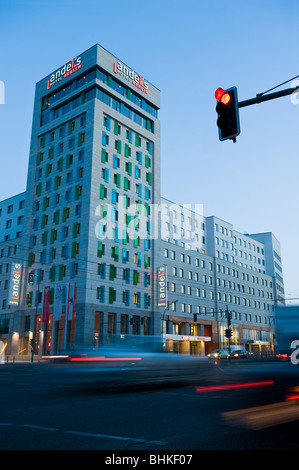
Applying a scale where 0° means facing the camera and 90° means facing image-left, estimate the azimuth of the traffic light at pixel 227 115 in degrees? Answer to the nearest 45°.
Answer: approximately 45°

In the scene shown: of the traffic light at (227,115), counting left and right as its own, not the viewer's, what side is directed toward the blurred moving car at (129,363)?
right
